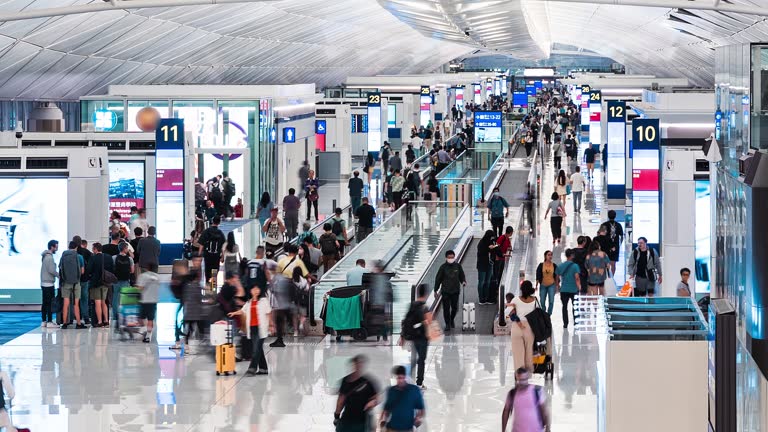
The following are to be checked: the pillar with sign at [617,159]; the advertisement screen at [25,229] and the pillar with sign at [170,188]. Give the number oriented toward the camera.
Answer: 3

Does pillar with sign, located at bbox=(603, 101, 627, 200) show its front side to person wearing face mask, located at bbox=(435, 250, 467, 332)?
yes

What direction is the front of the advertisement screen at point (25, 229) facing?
toward the camera

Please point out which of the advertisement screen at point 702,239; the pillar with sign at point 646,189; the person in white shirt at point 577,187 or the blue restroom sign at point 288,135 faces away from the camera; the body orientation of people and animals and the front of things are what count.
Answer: the person in white shirt

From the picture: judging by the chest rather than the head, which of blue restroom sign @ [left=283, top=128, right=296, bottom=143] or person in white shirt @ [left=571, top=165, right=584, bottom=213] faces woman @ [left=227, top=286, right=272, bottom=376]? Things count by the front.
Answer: the blue restroom sign

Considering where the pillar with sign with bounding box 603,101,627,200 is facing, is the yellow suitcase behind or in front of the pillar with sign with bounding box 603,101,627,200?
in front

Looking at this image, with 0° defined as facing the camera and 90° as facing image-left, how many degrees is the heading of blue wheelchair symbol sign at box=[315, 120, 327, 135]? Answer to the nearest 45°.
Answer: approximately 0°

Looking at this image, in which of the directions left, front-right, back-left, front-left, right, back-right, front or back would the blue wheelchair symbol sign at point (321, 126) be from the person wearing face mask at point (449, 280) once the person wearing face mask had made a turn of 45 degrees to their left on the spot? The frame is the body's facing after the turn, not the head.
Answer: back-left

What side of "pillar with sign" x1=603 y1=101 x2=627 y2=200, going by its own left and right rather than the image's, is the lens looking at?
front

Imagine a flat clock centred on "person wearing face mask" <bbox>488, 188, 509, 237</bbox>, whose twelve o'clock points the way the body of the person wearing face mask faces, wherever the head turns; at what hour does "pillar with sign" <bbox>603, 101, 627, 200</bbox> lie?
The pillar with sign is roughly at 7 o'clock from the person wearing face mask.

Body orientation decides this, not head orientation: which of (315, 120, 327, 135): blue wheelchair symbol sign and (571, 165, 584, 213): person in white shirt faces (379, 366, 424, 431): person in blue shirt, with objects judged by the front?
the blue wheelchair symbol sign

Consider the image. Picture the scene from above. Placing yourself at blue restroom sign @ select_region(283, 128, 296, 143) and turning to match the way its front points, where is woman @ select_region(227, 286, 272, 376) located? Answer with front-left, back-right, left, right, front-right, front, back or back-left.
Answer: front

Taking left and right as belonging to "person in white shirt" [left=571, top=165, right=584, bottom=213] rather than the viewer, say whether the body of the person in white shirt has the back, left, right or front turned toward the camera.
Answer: back

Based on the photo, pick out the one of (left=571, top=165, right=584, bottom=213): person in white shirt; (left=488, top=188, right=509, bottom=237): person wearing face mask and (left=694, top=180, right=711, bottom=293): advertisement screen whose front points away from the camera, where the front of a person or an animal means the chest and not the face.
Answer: the person in white shirt

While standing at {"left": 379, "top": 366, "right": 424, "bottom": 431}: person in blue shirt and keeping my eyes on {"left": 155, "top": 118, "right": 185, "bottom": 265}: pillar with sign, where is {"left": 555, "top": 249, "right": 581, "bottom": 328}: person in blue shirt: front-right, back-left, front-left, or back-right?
front-right

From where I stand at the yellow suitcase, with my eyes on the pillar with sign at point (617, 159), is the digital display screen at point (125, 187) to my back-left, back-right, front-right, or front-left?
front-left

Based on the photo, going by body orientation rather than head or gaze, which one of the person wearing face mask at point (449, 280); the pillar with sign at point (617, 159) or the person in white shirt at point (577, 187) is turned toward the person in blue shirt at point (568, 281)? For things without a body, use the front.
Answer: the pillar with sign

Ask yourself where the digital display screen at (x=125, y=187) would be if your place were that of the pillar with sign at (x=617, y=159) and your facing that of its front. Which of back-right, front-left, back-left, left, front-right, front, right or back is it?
front-right
